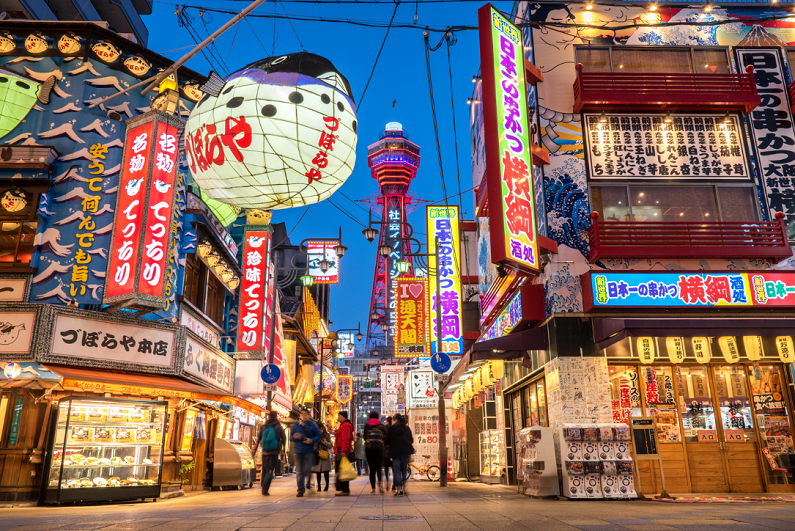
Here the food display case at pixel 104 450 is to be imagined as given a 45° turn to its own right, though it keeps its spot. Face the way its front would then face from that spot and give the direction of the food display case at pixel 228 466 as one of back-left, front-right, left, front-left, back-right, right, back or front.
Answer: back

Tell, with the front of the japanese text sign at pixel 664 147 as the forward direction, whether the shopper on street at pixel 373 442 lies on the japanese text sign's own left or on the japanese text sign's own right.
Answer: on the japanese text sign's own right

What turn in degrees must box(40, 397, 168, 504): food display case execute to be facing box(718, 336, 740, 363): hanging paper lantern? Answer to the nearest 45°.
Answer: approximately 45° to its left

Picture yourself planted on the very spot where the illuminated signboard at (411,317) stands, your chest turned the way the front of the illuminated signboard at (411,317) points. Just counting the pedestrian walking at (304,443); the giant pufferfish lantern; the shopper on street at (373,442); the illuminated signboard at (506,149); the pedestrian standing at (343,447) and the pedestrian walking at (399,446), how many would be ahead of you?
6

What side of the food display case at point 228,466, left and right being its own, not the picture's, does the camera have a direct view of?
right

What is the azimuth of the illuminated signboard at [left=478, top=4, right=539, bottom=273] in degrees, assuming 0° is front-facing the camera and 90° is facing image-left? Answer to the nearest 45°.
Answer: approximately 315°

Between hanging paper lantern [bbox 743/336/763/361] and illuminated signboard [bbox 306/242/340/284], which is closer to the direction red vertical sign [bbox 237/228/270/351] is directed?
the hanging paper lantern

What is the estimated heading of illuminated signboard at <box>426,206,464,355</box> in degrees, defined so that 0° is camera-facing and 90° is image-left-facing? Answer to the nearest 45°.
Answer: approximately 0°

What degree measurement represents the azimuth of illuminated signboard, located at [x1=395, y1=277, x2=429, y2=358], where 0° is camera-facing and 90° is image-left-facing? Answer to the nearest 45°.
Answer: approximately 0°

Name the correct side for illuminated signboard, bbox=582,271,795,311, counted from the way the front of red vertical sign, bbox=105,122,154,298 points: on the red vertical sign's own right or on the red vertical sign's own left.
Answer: on the red vertical sign's own left
